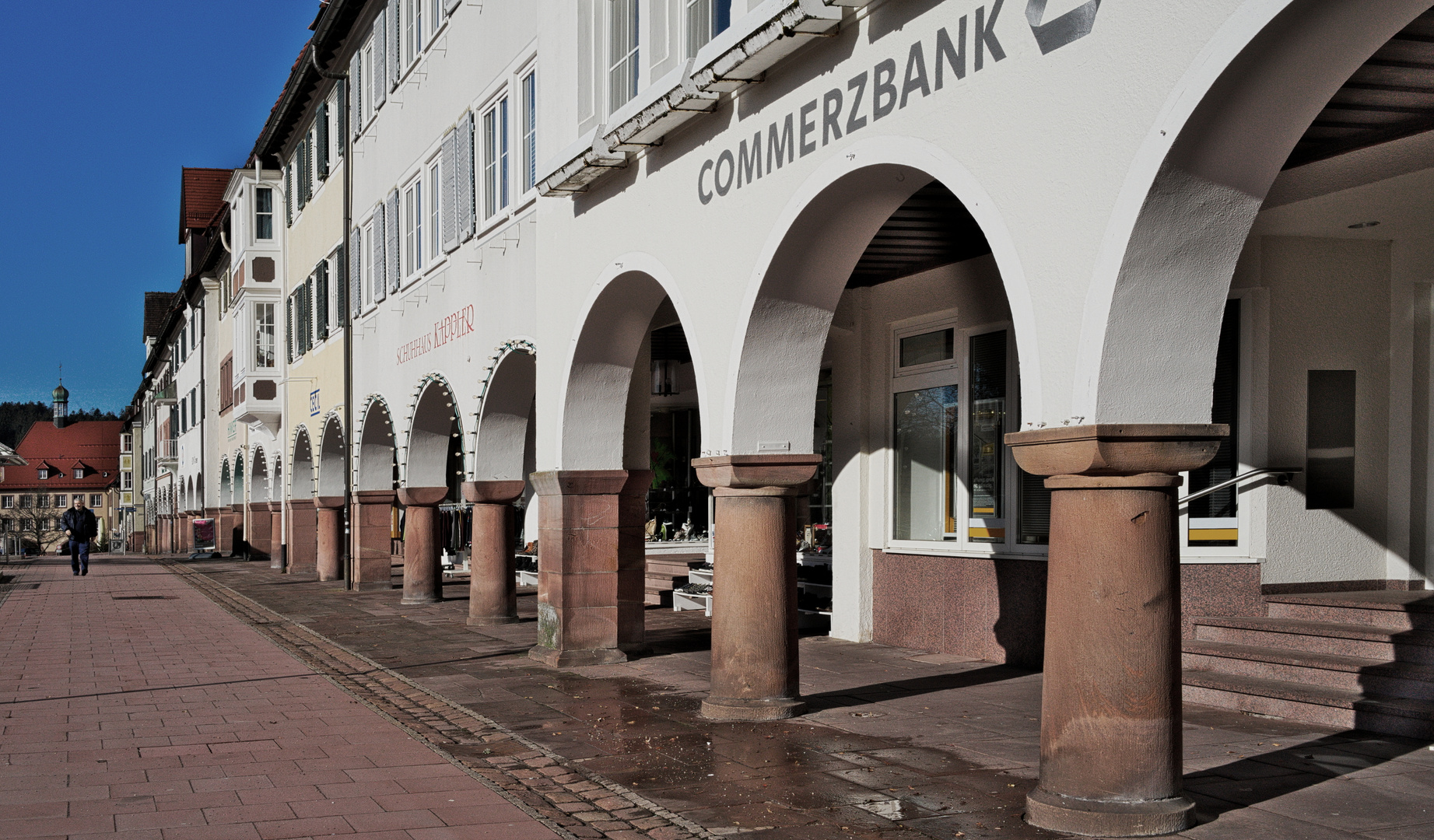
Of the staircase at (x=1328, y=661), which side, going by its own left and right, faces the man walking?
right

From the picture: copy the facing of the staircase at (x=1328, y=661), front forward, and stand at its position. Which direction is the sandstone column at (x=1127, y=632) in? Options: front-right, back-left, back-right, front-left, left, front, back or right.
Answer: front-left

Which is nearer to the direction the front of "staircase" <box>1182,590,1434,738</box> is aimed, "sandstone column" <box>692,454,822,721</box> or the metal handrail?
the sandstone column

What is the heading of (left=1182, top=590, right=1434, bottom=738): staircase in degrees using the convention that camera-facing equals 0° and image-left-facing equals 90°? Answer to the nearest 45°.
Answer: approximately 45°

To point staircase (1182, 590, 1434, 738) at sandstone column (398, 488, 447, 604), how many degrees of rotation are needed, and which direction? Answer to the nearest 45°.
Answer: approximately 90° to its right

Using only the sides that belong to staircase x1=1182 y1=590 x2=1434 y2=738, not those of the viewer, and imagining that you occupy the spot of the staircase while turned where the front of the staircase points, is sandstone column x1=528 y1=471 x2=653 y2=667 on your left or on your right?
on your right
